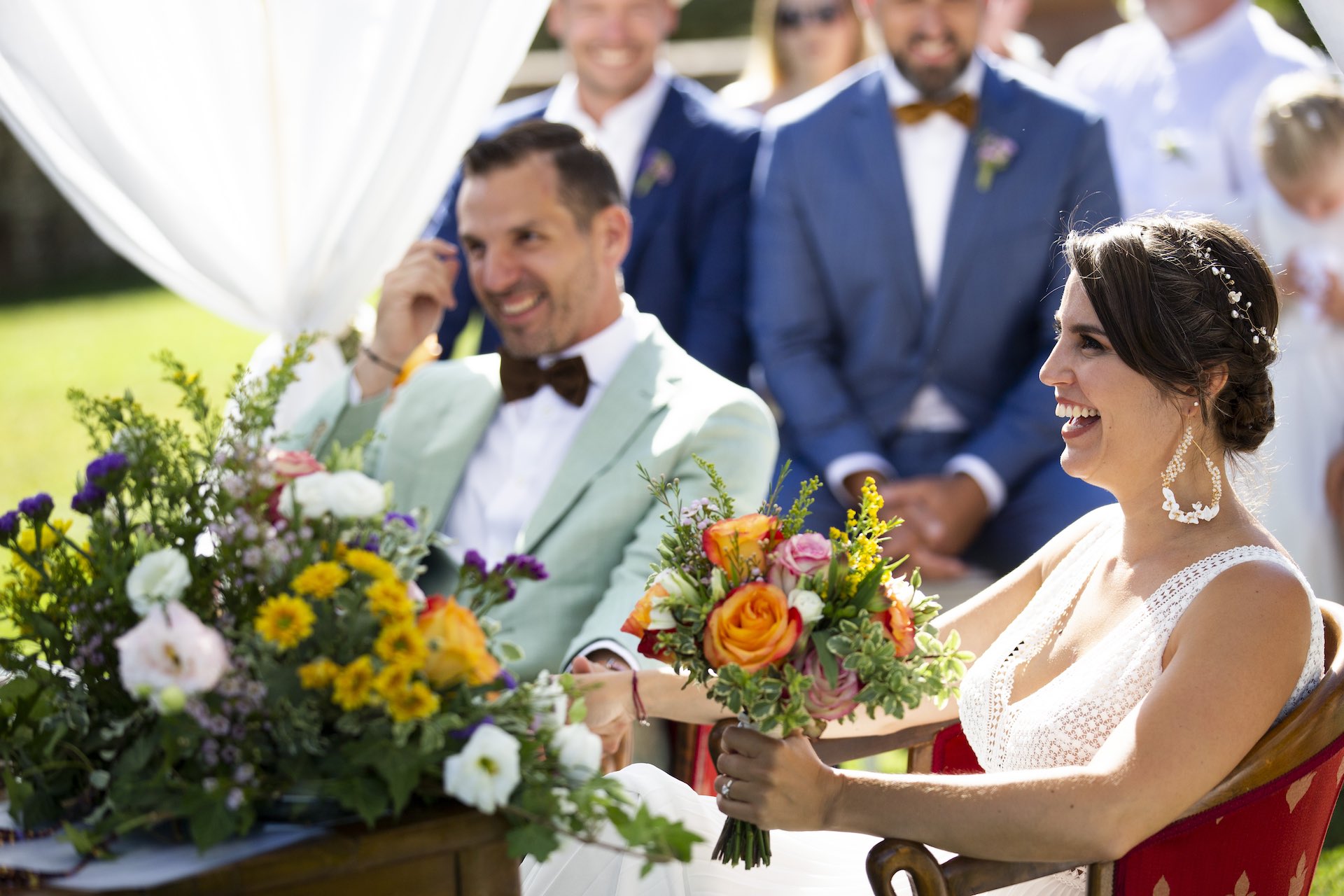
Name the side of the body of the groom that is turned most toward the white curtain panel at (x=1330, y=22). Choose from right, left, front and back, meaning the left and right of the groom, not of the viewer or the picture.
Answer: left

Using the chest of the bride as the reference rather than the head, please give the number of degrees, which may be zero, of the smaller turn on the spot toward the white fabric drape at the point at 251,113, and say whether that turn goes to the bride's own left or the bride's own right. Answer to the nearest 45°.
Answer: approximately 45° to the bride's own right

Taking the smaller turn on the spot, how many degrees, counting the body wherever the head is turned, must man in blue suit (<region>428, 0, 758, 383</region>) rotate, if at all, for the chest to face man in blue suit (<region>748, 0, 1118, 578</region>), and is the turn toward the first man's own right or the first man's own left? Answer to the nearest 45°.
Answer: approximately 45° to the first man's own left

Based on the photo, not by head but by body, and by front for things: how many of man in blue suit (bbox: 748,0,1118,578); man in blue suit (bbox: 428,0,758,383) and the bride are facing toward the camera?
2

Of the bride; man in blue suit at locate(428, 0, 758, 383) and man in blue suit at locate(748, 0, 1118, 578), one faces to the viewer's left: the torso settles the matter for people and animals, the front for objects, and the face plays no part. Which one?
the bride

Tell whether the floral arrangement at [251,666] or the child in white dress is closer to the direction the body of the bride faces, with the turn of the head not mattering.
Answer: the floral arrangement

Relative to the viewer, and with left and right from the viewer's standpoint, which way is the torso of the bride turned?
facing to the left of the viewer

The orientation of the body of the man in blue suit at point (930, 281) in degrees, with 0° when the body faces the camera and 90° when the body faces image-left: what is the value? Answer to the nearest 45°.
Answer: approximately 0°

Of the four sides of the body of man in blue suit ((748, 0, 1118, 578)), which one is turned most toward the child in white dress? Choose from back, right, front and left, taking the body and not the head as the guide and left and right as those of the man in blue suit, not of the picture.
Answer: left

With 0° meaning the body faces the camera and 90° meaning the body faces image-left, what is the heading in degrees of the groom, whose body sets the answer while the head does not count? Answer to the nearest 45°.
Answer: approximately 45°

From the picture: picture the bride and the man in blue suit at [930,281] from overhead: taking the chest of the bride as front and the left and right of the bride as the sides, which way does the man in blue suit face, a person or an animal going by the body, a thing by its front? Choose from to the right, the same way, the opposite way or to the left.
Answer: to the left
